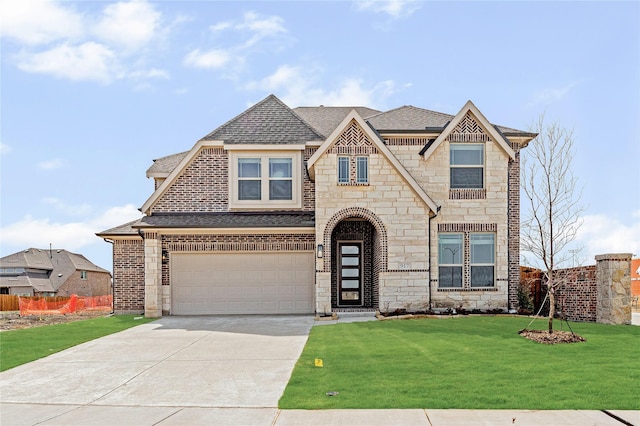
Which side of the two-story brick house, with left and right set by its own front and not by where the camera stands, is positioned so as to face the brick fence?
left

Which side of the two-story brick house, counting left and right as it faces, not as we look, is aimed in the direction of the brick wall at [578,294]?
left

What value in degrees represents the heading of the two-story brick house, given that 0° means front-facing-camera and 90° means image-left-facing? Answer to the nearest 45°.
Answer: approximately 0°

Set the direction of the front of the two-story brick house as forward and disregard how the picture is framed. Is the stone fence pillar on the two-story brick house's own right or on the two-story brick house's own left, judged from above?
on the two-story brick house's own left

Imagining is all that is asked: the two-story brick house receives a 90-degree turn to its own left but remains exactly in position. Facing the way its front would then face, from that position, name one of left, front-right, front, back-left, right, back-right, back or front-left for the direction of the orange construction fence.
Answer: back-left
